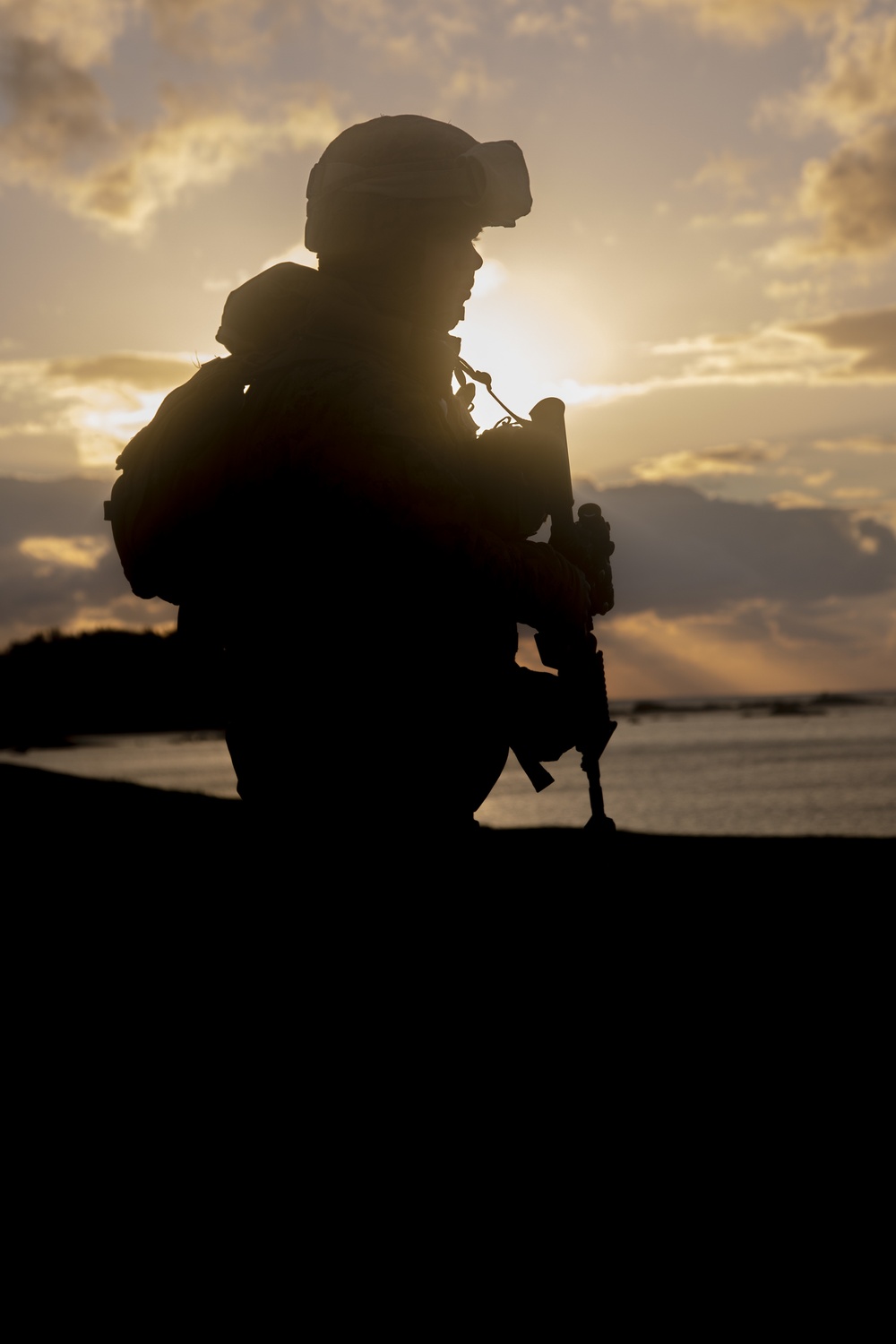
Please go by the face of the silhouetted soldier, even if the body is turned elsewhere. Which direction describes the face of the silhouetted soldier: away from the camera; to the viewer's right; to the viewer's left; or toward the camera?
to the viewer's right

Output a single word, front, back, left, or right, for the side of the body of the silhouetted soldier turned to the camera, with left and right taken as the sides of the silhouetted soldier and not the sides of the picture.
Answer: right
